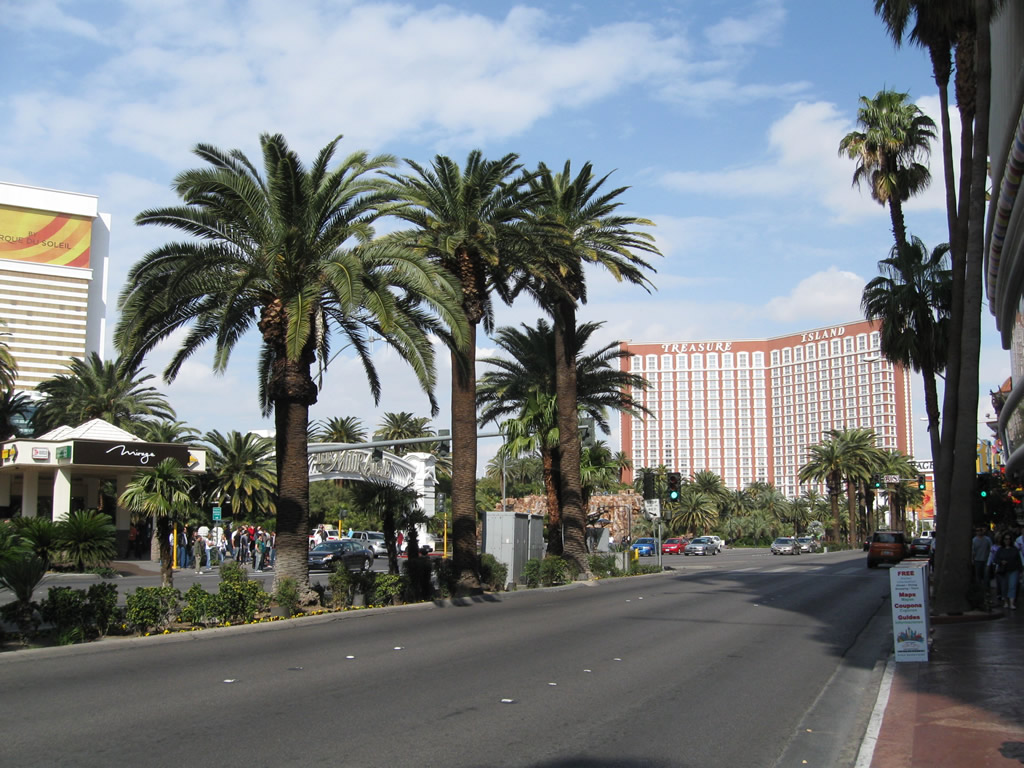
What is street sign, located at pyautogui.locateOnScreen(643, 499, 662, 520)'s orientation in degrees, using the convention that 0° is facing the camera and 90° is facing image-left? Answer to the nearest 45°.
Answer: approximately 0°

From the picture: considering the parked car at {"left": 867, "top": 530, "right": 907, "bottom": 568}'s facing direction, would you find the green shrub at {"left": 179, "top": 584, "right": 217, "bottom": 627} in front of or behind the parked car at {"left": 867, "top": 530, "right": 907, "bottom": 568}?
behind

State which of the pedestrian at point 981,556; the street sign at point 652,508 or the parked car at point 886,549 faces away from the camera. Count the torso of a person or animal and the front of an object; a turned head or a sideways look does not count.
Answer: the parked car

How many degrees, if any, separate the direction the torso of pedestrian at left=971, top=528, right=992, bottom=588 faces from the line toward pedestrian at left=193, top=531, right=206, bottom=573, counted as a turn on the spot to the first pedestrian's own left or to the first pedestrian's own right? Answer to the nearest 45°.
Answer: approximately 90° to the first pedestrian's own right

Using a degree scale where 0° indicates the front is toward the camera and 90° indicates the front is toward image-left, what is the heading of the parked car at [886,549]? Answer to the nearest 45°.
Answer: approximately 180°
